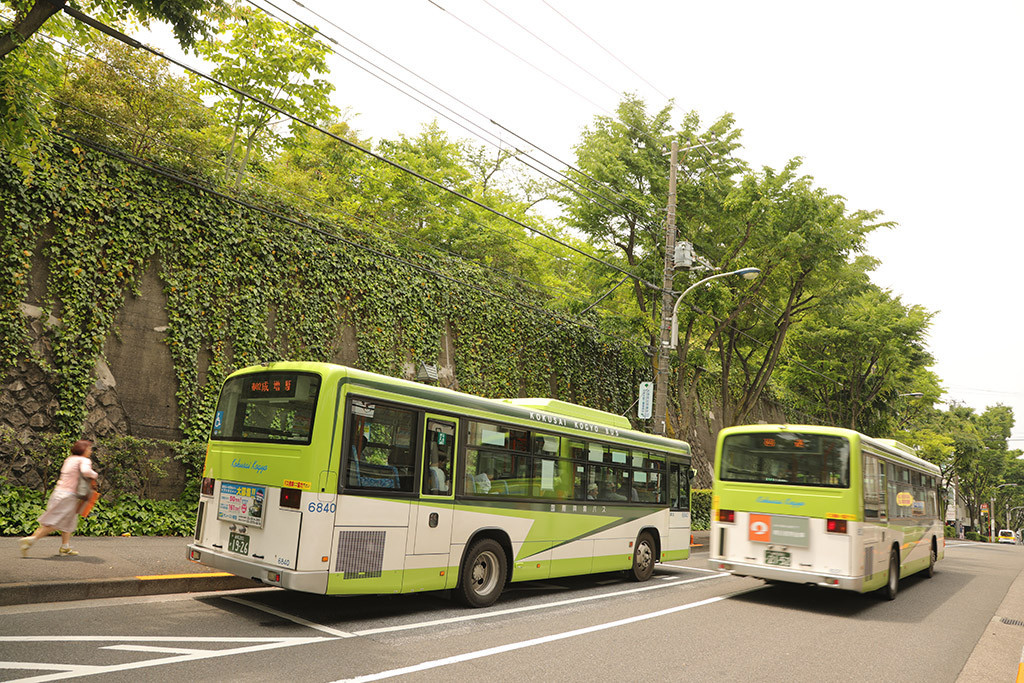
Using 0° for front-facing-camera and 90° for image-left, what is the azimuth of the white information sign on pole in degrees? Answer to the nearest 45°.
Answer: approximately 0°

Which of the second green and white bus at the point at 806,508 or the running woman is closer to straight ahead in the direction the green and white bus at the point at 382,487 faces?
the second green and white bus

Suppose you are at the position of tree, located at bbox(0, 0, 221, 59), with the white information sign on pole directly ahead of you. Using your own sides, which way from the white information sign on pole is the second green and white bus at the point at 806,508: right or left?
right

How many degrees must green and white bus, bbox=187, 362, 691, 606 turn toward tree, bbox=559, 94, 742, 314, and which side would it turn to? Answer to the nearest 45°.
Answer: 0° — it already faces it

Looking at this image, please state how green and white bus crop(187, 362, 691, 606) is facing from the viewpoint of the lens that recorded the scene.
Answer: facing away from the viewer and to the right of the viewer

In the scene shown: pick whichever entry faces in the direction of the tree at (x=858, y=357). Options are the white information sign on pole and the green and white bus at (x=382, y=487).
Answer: the green and white bus
